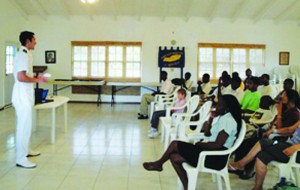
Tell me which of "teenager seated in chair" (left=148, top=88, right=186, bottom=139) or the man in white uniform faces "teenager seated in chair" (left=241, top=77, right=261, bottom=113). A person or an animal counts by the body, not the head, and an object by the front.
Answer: the man in white uniform

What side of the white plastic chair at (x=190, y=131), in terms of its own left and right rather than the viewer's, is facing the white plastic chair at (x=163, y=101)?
right

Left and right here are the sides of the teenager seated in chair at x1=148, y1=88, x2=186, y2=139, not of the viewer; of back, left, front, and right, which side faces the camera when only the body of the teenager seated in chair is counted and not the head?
left

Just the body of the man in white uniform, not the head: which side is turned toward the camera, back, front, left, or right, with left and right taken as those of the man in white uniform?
right

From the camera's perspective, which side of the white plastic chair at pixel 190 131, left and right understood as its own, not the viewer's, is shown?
left

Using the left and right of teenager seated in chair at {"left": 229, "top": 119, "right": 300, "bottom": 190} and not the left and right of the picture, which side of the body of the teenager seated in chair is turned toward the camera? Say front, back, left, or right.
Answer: left

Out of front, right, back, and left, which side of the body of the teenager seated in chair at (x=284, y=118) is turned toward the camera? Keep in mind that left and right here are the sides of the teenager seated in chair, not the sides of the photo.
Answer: left

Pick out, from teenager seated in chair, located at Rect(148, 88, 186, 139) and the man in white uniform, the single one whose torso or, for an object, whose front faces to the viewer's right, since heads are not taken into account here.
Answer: the man in white uniform

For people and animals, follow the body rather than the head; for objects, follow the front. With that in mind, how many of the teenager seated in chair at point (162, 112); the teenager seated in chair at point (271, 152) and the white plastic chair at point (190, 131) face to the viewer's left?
3

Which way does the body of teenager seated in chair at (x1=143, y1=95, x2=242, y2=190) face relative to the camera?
to the viewer's left

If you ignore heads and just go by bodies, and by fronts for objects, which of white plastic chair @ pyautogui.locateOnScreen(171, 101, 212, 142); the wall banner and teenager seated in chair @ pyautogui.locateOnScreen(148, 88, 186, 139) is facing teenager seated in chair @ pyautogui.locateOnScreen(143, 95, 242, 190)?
the wall banner

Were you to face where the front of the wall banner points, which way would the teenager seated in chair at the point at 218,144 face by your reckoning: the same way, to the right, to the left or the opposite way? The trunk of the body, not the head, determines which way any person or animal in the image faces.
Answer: to the right

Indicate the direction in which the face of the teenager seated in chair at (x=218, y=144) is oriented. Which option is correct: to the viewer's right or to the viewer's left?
to the viewer's left

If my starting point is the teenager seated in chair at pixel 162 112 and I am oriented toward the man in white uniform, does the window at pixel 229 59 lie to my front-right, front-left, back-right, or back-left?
back-right

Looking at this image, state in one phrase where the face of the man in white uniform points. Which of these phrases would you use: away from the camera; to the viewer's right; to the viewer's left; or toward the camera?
to the viewer's right
